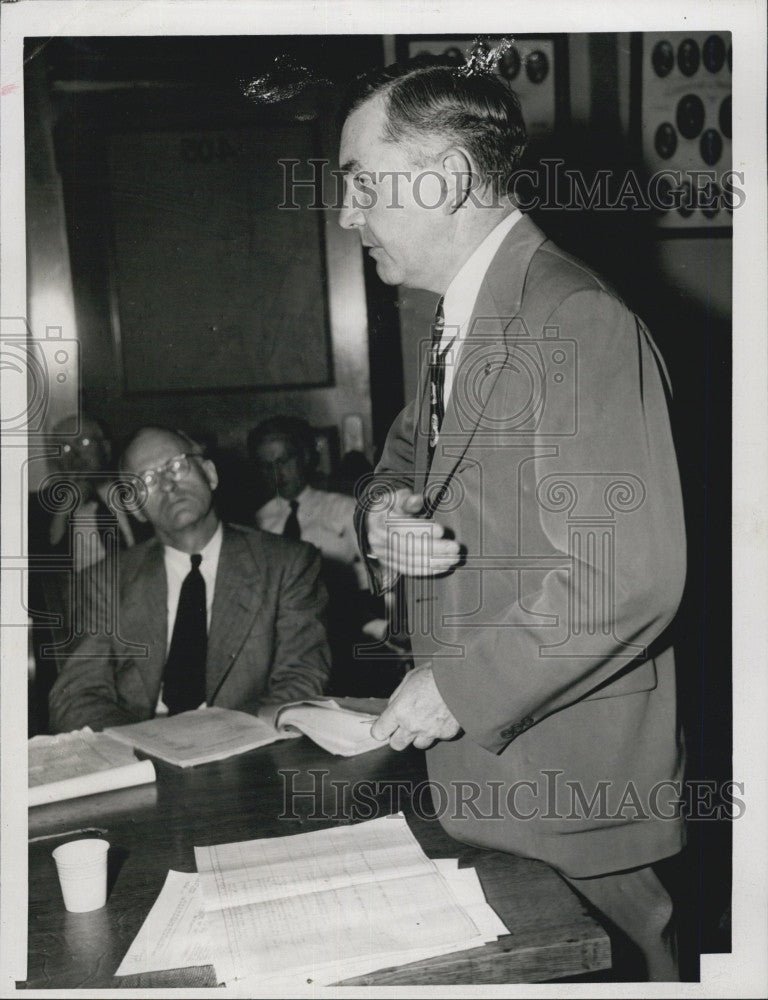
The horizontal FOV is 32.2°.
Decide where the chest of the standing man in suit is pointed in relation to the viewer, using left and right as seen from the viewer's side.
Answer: facing to the left of the viewer

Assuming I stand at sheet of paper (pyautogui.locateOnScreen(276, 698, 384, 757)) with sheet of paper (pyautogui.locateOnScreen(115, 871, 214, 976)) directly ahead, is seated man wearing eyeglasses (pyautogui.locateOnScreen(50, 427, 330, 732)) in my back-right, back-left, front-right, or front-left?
back-right

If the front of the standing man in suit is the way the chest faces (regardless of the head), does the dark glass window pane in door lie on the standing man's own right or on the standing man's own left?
on the standing man's own right

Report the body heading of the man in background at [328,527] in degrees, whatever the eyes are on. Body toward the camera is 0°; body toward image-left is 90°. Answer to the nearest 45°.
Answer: approximately 45°

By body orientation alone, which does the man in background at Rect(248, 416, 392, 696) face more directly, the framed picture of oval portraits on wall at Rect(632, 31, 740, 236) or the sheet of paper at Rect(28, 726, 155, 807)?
the sheet of paper

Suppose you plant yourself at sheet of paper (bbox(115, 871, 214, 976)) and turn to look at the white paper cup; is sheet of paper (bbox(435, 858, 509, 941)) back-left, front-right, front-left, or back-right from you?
back-right
